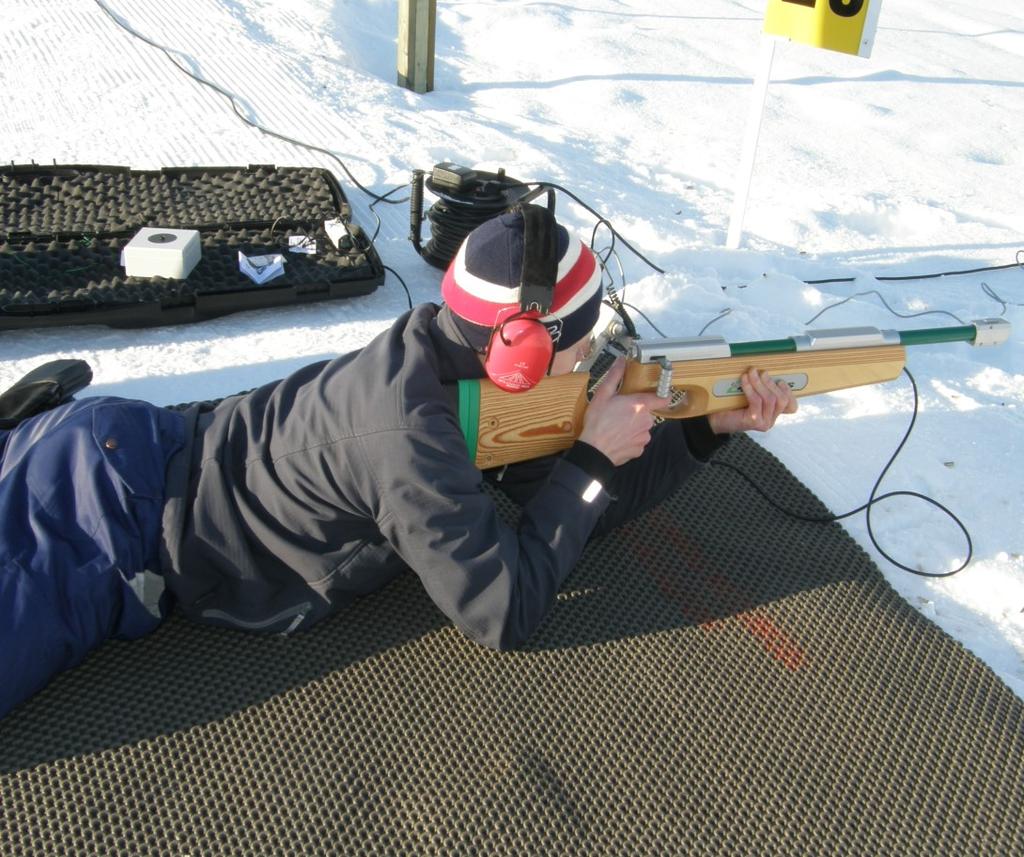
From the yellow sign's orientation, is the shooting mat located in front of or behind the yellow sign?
in front

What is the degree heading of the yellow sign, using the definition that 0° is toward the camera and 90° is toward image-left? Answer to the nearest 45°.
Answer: approximately 45°

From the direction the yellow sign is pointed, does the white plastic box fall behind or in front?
in front

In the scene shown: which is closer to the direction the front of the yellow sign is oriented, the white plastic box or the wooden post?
the white plastic box

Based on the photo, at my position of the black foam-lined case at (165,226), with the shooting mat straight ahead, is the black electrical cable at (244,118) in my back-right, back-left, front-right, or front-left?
back-left

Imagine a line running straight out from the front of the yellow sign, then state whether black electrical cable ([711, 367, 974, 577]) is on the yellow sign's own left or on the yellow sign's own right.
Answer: on the yellow sign's own left
